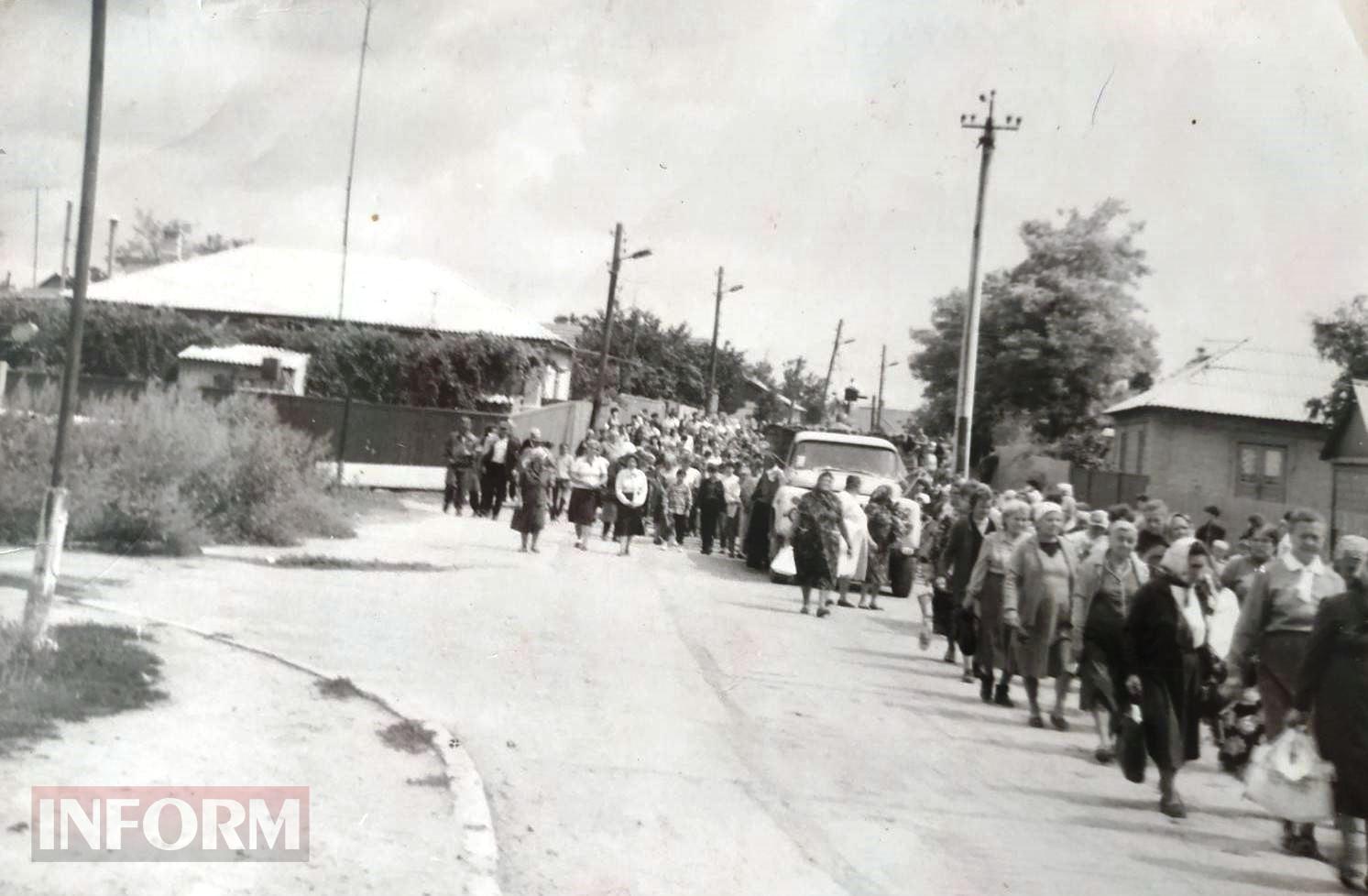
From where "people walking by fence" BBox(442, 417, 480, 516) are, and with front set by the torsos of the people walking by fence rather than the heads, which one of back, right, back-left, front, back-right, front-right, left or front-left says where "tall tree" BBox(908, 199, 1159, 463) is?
left

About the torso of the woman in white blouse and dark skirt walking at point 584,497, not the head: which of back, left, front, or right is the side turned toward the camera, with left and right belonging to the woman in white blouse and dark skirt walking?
front

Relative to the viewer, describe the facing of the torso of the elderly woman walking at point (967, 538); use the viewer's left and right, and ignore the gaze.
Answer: facing the viewer and to the right of the viewer

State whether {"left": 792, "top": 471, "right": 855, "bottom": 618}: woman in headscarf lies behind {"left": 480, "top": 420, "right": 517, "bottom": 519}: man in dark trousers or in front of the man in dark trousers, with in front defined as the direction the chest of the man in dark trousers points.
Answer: in front

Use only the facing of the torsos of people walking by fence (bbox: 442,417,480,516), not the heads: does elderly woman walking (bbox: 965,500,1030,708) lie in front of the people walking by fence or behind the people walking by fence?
in front

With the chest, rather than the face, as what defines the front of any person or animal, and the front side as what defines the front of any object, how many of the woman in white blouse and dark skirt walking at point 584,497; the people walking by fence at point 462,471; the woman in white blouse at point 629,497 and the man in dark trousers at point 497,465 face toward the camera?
4

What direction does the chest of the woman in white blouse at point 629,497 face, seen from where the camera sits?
toward the camera

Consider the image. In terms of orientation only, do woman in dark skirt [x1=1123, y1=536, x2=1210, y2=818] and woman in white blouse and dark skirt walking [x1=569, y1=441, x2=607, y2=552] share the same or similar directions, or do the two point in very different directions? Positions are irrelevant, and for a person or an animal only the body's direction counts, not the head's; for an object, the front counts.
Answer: same or similar directions

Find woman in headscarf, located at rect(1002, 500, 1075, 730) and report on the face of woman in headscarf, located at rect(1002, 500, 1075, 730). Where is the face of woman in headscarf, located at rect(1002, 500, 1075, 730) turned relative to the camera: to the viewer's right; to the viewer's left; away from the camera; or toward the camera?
toward the camera

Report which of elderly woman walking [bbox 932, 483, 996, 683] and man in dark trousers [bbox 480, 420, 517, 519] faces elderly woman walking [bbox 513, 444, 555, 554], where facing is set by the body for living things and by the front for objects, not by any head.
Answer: the man in dark trousers

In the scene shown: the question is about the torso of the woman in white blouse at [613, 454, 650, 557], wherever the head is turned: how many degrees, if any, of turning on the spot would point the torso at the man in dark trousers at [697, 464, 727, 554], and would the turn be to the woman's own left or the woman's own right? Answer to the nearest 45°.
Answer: approximately 135° to the woman's own left

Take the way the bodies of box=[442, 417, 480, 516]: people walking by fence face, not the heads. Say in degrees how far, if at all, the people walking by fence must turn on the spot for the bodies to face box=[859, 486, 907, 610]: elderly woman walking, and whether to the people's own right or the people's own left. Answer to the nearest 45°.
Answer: approximately 45° to the people's own left

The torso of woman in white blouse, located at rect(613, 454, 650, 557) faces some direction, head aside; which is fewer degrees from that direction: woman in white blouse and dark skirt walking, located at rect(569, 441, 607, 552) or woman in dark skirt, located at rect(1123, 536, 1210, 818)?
the woman in dark skirt

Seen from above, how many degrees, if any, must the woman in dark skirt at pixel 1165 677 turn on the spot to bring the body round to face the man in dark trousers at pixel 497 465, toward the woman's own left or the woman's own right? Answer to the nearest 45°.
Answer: approximately 180°

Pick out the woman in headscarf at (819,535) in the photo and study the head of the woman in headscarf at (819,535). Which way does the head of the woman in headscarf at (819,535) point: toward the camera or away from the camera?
toward the camera
